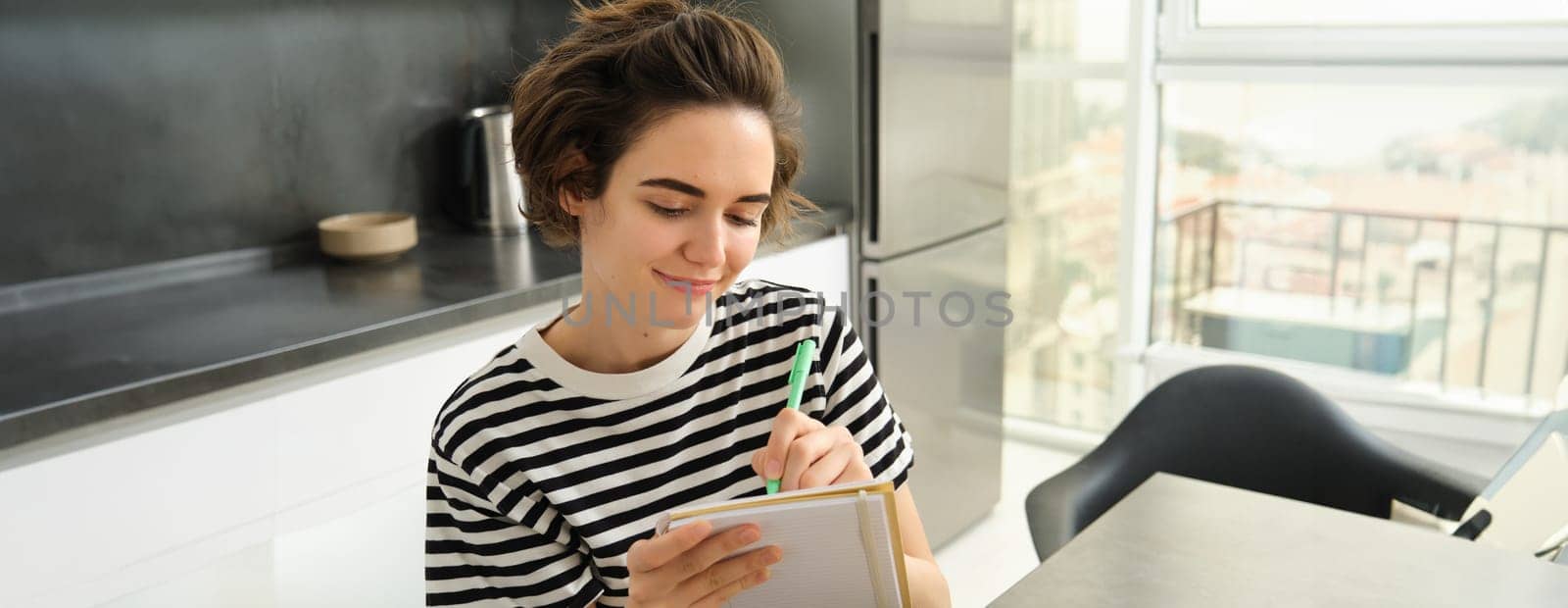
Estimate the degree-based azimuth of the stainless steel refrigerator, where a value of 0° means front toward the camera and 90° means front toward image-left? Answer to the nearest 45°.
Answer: approximately 315°

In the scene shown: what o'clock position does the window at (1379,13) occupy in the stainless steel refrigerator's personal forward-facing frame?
The window is roughly at 10 o'clock from the stainless steel refrigerator.

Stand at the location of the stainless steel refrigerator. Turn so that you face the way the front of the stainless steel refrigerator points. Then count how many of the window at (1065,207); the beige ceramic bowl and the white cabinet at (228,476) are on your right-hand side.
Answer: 2

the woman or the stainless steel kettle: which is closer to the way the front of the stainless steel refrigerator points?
the woman

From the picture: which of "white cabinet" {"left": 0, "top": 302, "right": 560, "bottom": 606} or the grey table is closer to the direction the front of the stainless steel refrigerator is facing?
the grey table

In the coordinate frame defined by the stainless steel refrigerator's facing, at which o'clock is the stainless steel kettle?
The stainless steel kettle is roughly at 4 o'clock from the stainless steel refrigerator.

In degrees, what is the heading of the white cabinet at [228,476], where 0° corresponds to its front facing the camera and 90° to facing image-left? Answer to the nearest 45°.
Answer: approximately 315°

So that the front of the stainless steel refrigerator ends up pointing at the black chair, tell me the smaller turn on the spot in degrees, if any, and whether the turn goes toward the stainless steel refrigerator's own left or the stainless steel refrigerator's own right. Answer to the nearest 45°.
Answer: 0° — it already faces it

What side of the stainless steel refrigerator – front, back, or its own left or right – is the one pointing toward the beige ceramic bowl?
right

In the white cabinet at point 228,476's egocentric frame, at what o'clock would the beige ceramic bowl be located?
The beige ceramic bowl is roughly at 8 o'clock from the white cabinet.

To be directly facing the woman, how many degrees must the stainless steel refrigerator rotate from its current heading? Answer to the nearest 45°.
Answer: approximately 45° to its right

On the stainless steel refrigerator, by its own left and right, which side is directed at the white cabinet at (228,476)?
right
